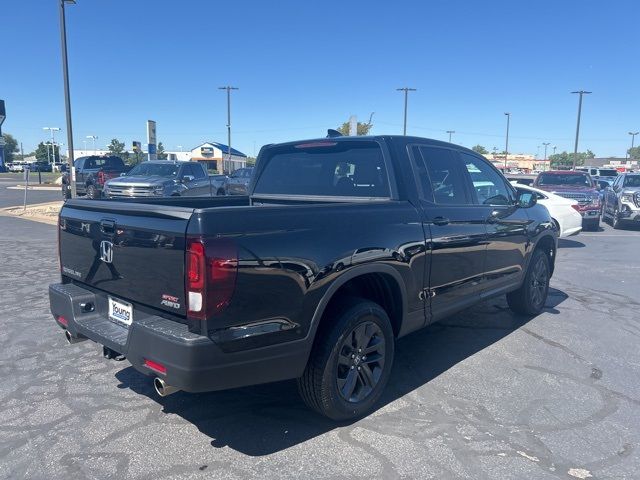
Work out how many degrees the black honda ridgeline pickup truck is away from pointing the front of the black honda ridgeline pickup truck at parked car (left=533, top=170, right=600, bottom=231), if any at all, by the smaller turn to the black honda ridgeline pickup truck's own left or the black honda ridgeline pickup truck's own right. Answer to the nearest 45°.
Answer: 0° — it already faces it

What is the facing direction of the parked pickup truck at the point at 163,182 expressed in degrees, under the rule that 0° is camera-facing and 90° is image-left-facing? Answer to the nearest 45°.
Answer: approximately 45°

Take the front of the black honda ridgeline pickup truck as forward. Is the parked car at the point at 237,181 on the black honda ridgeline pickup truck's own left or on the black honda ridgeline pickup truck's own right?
on the black honda ridgeline pickup truck's own left

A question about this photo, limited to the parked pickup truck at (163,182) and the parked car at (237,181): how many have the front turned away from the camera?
0

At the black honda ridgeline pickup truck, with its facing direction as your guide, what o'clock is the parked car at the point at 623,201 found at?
The parked car is roughly at 12 o'clock from the black honda ridgeline pickup truck.

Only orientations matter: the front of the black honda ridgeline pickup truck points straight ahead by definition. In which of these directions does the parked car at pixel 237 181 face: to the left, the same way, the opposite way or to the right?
the opposite way

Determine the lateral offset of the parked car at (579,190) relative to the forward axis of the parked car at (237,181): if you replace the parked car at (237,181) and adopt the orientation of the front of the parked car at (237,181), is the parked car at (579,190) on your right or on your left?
on your left

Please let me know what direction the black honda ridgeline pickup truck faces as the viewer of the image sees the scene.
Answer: facing away from the viewer and to the right of the viewer

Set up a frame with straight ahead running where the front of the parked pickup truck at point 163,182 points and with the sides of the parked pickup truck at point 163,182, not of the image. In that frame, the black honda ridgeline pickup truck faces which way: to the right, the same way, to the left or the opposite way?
the opposite way

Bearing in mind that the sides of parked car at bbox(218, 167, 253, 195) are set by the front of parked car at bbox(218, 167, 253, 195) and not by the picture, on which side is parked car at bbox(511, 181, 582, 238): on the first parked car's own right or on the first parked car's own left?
on the first parked car's own left

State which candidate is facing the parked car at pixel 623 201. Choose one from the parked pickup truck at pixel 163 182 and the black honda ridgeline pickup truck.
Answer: the black honda ridgeline pickup truck

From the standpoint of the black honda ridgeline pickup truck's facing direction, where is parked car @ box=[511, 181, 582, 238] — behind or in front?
in front

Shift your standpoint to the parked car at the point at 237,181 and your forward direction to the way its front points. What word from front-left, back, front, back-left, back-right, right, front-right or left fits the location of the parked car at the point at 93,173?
right

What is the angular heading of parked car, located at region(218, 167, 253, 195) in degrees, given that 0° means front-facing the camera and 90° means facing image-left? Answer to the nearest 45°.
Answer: approximately 45°
